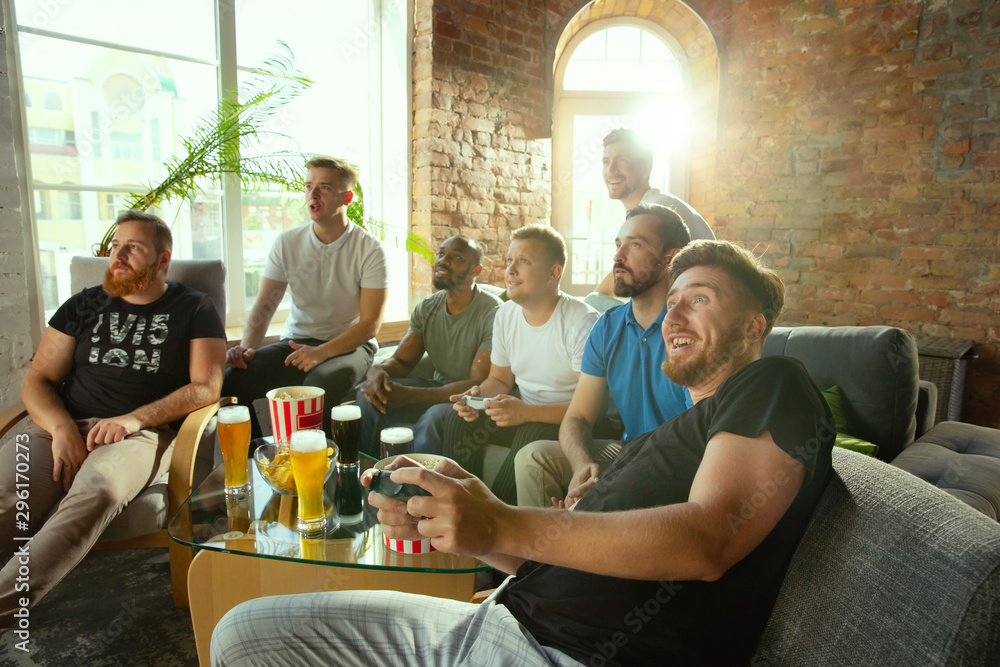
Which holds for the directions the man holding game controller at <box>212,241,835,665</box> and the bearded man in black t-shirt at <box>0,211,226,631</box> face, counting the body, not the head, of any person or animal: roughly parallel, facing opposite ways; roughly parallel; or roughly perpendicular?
roughly perpendicular

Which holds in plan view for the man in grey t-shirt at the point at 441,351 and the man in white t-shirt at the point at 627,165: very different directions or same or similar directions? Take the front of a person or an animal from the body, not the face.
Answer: same or similar directions

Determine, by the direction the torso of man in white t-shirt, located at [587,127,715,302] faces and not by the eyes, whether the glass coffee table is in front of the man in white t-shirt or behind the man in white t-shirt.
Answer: in front

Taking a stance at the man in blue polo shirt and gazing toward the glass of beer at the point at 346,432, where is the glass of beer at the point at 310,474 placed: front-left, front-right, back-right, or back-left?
front-left

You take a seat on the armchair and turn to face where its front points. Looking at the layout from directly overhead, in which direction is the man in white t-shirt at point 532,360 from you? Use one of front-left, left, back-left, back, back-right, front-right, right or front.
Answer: back-left

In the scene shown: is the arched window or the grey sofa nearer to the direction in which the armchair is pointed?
the grey sofa

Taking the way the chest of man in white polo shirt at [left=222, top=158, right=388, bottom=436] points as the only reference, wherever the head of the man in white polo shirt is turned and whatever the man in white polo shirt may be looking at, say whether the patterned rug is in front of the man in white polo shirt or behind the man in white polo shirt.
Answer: in front

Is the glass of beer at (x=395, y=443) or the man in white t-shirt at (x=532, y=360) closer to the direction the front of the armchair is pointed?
the glass of beer

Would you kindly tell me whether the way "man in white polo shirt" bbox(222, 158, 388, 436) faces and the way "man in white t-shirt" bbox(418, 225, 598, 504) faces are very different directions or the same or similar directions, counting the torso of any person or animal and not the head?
same or similar directions

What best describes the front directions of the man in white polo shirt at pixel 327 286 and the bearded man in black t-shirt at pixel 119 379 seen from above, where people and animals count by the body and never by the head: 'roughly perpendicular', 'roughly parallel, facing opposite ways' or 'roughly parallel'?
roughly parallel

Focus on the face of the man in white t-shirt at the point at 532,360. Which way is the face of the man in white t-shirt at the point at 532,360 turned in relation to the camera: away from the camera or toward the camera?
toward the camera

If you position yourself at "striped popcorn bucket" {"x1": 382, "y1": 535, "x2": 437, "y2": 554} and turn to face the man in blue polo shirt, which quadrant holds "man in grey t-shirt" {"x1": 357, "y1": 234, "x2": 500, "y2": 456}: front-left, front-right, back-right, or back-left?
front-left
